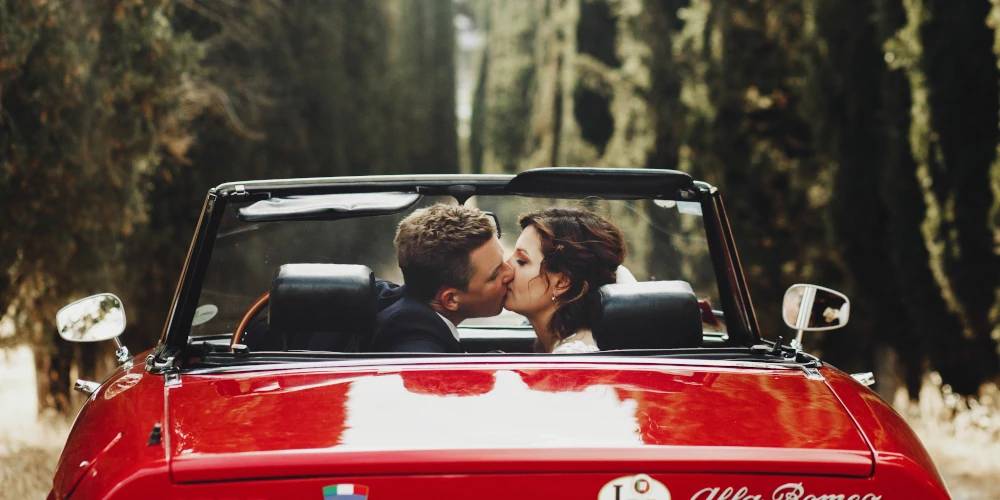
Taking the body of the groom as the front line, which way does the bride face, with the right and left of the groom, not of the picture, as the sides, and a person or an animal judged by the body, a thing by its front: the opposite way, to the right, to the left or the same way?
the opposite way

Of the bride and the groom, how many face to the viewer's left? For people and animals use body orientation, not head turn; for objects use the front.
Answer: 1

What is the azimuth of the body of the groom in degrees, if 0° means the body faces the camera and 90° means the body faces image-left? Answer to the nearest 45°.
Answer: approximately 270°

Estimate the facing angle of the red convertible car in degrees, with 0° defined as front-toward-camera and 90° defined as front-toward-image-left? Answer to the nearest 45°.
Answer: approximately 180°

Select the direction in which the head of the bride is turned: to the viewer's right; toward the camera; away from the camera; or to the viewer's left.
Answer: to the viewer's left

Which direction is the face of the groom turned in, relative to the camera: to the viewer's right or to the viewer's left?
to the viewer's right

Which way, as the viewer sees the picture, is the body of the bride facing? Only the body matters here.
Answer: to the viewer's left
